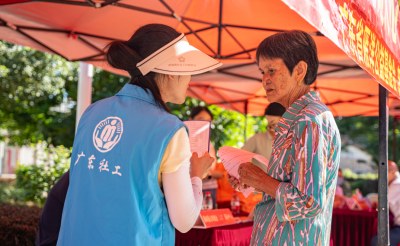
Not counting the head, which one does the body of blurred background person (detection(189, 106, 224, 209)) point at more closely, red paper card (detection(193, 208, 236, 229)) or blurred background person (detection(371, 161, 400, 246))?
the red paper card

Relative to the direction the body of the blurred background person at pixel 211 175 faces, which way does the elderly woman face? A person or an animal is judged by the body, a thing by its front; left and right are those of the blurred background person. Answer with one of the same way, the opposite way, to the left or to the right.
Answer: to the right

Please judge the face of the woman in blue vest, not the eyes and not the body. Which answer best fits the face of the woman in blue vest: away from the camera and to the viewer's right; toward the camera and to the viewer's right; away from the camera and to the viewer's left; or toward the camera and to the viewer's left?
away from the camera and to the viewer's right

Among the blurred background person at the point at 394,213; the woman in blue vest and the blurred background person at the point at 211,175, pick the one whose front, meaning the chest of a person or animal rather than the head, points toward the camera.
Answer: the blurred background person at the point at 211,175

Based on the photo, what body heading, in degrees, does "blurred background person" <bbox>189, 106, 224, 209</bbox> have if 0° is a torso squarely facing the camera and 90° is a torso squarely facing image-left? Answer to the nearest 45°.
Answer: approximately 0°

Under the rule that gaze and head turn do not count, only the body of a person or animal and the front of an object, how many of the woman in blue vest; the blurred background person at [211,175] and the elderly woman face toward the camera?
1

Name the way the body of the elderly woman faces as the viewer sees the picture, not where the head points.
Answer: to the viewer's left

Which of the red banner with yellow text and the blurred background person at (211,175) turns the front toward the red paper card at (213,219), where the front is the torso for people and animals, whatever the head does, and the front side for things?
the blurred background person

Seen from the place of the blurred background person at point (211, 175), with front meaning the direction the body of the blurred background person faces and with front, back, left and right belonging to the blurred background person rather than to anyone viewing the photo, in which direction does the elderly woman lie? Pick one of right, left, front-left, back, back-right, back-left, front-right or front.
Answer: front

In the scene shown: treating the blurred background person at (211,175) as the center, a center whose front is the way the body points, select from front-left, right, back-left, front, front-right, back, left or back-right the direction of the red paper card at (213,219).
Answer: front

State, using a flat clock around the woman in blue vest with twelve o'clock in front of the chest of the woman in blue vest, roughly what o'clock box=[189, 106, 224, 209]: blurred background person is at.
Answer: The blurred background person is roughly at 11 o'clock from the woman in blue vest.
